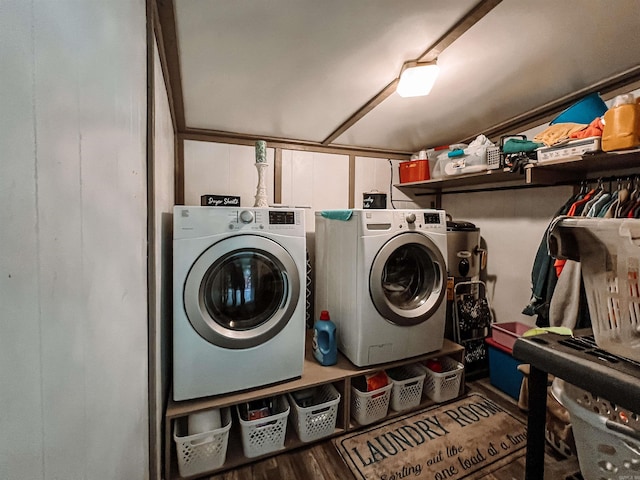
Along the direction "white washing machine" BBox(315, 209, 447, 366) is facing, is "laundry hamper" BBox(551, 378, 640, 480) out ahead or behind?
ahead

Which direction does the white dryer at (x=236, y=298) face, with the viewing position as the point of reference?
facing the viewer

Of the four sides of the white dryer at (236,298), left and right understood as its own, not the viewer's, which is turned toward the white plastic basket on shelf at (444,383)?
left

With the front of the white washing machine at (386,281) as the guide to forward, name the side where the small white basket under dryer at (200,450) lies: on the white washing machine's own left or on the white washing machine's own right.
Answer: on the white washing machine's own right

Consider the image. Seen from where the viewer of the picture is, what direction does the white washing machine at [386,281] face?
facing the viewer and to the right of the viewer

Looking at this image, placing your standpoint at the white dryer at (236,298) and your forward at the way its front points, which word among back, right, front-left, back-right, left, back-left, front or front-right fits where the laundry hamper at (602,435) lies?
front-left

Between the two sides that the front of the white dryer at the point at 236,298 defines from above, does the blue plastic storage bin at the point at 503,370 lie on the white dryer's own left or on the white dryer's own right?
on the white dryer's own left

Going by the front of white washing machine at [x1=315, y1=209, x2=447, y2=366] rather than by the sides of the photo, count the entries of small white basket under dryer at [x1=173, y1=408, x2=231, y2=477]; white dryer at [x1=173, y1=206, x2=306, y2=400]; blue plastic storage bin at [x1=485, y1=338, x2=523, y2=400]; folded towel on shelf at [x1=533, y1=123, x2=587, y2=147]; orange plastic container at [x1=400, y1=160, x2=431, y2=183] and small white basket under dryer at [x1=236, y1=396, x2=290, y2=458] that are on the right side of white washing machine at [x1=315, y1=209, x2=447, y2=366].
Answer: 3

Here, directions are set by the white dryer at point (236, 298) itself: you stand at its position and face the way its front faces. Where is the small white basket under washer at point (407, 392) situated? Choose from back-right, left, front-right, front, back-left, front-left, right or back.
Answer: left

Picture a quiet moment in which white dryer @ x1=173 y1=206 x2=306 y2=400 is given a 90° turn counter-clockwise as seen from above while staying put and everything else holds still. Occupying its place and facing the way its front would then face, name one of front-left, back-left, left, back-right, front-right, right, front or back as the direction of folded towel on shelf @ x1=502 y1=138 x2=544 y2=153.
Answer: front

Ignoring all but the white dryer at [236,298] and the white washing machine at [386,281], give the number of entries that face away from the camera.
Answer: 0

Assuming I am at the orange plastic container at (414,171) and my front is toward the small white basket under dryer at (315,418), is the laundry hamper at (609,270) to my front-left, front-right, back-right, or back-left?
front-left

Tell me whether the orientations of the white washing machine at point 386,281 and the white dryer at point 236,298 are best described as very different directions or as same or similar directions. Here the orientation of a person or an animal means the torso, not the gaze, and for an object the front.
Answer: same or similar directions
